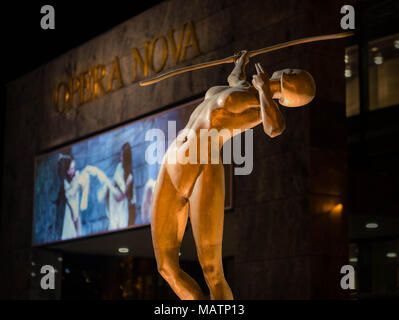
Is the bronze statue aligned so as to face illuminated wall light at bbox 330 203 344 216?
no

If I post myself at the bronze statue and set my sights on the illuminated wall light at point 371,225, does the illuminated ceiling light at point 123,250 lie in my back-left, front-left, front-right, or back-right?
front-left

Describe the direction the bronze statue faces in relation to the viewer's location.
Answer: facing the viewer and to the left of the viewer

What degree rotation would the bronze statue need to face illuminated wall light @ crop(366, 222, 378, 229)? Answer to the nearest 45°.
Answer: approximately 135° to its right

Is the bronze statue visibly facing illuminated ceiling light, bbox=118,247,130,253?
no

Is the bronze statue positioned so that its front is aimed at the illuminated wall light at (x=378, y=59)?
no

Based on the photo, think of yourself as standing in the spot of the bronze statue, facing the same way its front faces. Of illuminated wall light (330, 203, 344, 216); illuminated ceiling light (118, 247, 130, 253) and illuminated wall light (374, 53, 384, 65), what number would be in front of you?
0
